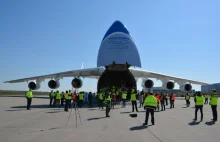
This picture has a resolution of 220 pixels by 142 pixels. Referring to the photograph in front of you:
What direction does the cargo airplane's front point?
toward the camera
